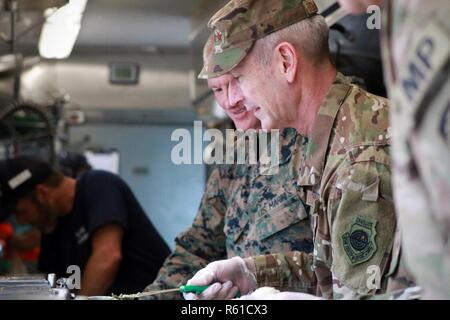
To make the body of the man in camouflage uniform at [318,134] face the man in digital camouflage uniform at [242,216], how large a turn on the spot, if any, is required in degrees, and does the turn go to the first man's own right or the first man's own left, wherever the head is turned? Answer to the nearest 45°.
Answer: approximately 90° to the first man's own right

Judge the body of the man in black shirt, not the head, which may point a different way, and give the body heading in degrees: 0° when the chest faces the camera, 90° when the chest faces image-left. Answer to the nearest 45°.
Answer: approximately 90°

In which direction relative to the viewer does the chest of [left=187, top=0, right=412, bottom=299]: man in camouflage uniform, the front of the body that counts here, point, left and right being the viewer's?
facing to the left of the viewer

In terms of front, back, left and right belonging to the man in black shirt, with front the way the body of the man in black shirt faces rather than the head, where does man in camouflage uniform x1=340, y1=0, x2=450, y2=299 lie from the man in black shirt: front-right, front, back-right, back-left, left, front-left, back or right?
left

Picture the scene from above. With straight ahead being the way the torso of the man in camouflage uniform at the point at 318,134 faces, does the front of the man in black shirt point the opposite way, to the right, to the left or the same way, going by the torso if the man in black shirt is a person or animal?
the same way

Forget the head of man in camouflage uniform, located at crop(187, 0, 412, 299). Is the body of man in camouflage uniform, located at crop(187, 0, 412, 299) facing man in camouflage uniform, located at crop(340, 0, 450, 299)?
no

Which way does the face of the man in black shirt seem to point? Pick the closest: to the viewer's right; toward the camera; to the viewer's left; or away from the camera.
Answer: to the viewer's left

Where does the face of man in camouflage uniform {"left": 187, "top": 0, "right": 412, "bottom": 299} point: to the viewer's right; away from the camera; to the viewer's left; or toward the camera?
to the viewer's left
